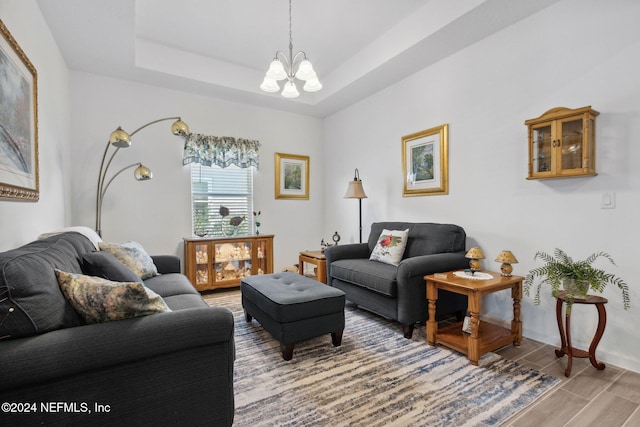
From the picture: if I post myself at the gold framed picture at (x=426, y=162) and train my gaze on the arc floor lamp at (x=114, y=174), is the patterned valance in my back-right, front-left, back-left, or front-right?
front-right

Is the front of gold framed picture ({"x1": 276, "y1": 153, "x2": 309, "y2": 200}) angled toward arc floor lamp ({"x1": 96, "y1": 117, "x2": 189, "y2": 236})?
no

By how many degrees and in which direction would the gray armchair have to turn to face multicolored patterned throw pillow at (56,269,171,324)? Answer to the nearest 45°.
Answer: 0° — it already faces it

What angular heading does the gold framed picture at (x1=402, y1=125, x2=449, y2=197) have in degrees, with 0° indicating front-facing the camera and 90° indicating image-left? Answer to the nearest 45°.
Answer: approximately 45°

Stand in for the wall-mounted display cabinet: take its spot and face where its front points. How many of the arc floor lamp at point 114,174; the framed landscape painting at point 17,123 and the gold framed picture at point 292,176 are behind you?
0

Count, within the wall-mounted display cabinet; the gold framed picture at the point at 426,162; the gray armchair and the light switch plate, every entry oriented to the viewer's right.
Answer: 0

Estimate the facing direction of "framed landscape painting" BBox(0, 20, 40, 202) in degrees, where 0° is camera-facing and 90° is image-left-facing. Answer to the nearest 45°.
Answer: approximately 270°

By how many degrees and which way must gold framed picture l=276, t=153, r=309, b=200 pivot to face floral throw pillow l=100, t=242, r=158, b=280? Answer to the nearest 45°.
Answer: approximately 90° to its right

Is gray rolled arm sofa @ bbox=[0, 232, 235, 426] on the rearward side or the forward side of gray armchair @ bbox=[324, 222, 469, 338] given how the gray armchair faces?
on the forward side

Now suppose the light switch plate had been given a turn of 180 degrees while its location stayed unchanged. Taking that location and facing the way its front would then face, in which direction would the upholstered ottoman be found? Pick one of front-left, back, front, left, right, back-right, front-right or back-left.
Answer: back-left

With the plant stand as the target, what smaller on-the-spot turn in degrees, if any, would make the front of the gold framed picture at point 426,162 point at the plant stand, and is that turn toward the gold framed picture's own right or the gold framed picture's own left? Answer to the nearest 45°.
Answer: approximately 90° to the gold framed picture's own left

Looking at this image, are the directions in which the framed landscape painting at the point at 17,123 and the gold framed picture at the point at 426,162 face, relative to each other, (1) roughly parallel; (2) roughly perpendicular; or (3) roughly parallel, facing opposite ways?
roughly parallel, facing opposite ways

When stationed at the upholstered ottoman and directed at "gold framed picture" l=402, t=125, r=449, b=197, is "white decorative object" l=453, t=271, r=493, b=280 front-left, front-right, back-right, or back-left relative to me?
front-right

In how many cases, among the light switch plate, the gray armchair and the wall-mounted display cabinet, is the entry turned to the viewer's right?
0
